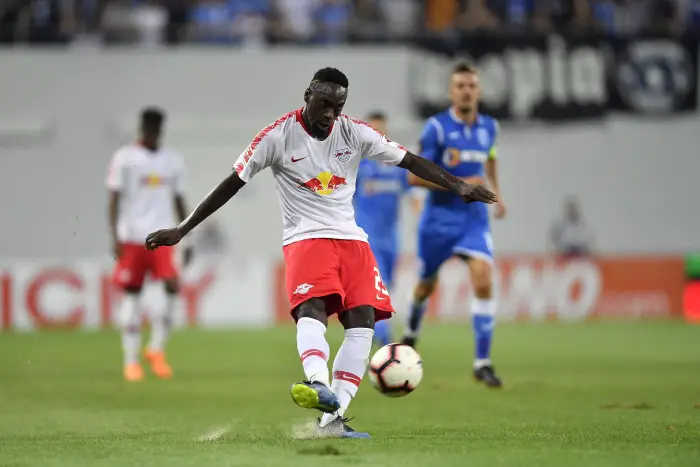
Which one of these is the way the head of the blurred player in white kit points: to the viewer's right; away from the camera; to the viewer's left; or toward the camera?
toward the camera

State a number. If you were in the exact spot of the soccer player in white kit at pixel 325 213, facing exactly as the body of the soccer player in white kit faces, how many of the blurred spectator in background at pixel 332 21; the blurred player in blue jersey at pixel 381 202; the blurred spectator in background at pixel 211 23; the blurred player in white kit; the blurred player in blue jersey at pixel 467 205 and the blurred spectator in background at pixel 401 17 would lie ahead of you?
0

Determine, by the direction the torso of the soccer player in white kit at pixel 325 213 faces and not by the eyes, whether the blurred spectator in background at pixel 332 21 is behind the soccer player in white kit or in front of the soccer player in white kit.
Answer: behind

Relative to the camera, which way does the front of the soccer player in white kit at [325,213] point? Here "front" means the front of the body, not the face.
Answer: toward the camera

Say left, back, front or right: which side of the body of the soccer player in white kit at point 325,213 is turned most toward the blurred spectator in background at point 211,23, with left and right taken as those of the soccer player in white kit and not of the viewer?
back

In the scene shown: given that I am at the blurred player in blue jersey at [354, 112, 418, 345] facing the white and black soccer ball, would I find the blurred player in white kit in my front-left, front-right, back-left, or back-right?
front-right

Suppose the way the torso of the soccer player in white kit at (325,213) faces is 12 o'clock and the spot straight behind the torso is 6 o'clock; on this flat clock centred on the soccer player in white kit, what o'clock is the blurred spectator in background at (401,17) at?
The blurred spectator in background is roughly at 6 o'clock from the soccer player in white kit.

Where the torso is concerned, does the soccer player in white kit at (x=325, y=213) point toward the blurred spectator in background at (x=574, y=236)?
no

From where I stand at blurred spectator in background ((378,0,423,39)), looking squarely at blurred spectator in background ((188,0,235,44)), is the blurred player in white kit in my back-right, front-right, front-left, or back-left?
front-left

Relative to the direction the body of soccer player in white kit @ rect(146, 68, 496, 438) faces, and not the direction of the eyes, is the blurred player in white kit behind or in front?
behind

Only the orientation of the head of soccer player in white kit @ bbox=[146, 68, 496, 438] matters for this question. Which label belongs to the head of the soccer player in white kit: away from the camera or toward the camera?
toward the camera

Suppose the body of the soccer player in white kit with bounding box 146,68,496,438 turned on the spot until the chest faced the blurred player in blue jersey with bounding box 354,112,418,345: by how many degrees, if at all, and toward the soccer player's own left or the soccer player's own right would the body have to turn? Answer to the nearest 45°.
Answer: approximately 180°

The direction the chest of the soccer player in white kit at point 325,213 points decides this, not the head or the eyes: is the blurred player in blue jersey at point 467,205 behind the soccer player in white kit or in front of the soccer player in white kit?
behind
